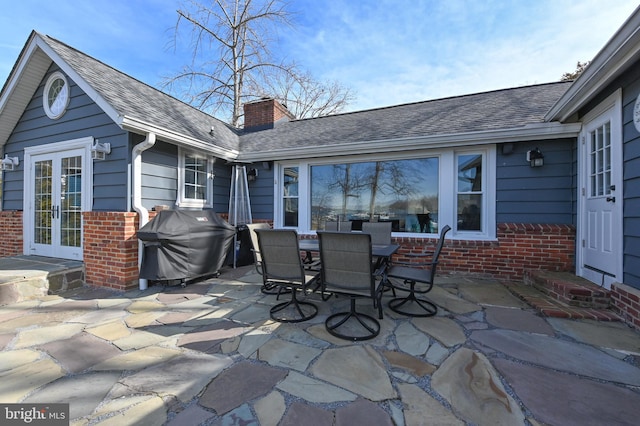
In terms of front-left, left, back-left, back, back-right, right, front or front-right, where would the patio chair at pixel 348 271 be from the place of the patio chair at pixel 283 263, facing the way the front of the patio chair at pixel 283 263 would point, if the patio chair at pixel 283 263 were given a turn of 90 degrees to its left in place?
back

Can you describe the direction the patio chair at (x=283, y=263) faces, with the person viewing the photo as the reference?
facing away from the viewer and to the right of the viewer

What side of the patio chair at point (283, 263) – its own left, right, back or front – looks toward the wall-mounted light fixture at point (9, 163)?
left

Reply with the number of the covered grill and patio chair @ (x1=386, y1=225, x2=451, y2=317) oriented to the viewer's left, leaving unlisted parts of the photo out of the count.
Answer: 1

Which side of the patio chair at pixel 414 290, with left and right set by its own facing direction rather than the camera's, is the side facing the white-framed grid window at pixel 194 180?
front

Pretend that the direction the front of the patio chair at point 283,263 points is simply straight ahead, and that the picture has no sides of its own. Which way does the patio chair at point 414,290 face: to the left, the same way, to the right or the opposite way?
to the left

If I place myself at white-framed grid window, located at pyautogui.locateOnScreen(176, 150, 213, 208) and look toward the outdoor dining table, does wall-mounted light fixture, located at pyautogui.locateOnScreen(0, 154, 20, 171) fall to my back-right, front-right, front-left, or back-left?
back-right

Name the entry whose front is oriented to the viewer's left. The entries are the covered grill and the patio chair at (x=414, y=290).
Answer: the patio chair

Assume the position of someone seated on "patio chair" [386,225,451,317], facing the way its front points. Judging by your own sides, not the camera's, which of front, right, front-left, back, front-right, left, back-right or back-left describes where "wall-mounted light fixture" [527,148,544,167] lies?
back-right

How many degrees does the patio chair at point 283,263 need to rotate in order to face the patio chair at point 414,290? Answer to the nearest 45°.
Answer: approximately 45° to its right

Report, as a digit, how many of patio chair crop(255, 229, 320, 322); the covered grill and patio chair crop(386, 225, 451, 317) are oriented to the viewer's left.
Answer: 1

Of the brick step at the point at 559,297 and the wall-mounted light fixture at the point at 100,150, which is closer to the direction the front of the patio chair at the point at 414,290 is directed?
the wall-mounted light fixture

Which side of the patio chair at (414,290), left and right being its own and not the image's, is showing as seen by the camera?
left

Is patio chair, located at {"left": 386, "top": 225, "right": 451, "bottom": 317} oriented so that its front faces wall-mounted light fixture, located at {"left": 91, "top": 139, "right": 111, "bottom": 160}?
yes
